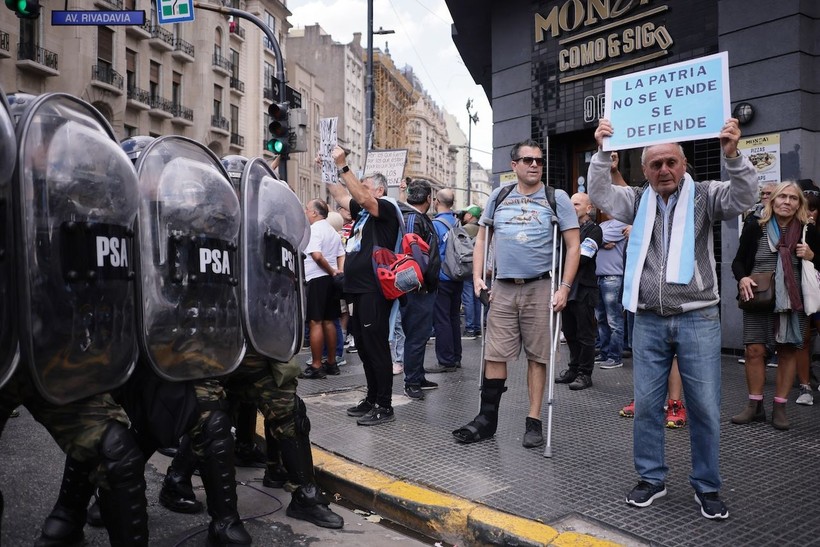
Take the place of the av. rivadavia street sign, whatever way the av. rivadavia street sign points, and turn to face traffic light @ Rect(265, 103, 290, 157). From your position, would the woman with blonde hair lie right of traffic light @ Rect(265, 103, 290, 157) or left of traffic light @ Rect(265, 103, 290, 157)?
right

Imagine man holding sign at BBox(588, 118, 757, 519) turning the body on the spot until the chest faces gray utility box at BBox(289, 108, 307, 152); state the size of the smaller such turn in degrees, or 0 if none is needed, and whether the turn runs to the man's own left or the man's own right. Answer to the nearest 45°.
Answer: approximately 135° to the man's own right

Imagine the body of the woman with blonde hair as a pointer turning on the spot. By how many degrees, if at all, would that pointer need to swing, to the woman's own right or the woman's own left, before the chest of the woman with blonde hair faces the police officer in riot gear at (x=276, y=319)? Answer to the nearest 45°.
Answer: approximately 45° to the woman's own right

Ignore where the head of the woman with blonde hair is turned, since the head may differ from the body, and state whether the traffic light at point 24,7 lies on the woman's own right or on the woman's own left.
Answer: on the woman's own right

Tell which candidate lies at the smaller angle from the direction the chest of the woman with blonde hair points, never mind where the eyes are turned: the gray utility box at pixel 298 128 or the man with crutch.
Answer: the man with crutch

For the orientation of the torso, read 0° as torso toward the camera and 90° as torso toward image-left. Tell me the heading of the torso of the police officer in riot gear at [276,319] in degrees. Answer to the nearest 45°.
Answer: approximately 315°

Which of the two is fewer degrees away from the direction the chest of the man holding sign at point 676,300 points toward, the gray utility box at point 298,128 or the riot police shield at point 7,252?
the riot police shield

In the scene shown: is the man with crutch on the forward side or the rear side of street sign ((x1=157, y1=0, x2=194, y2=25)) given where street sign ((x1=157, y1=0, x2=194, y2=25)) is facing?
on the forward side

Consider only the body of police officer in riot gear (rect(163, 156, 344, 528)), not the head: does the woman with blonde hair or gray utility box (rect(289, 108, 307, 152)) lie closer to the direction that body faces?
the woman with blonde hair

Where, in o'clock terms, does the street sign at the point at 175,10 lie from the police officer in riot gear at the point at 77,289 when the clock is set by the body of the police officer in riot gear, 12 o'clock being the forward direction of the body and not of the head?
The street sign is roughly at 8 o'clock from the police officer in riot gear.

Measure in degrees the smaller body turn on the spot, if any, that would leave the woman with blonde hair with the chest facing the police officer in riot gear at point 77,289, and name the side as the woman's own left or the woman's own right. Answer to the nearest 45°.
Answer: approximately 45° to the woman's own right
